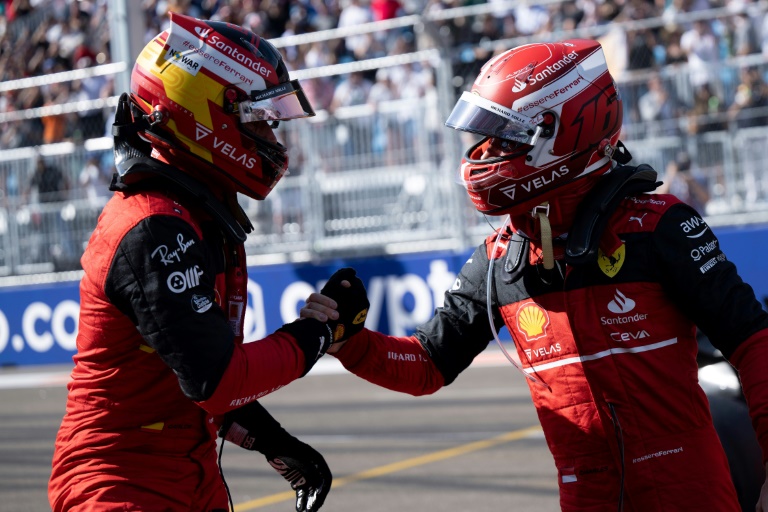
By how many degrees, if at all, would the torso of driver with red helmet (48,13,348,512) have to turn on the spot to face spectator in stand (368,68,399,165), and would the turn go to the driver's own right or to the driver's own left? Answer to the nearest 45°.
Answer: approximately 90° to the driver's own left

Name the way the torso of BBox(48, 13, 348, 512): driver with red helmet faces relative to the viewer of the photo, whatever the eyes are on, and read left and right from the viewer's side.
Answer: facing to the right of the viewer

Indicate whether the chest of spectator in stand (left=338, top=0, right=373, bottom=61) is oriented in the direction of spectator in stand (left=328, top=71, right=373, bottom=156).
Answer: yes

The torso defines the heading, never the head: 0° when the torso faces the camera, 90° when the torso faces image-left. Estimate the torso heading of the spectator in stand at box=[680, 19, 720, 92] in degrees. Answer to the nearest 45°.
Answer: approximately 0°

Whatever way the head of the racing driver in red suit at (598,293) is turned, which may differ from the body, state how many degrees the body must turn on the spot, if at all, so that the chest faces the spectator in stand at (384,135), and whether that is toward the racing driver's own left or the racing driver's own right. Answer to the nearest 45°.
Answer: approximately 135° to the racing driver's own right

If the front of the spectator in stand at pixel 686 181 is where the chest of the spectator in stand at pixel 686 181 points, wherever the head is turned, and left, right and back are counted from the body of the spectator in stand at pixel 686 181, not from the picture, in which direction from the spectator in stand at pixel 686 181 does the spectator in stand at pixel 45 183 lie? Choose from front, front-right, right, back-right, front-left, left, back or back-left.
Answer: right

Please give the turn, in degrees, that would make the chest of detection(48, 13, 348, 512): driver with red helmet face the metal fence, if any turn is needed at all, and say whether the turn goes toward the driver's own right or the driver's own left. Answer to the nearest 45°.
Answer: approximately 90° to the driver's own left

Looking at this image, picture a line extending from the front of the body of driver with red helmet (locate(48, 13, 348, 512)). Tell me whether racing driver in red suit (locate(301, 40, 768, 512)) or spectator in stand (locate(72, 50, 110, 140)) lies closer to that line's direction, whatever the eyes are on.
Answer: the racing driver in red suit

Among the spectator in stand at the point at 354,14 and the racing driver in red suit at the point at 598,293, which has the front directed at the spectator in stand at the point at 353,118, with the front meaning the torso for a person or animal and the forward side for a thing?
the spectator in stand at the point at 354,14

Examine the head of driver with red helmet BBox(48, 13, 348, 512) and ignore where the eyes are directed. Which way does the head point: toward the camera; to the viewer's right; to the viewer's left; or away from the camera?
to the viewer's right

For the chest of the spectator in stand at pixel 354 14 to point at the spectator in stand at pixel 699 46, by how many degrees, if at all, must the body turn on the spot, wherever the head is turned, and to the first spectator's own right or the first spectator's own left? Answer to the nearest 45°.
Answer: approximately 45° to the first spectator's own left

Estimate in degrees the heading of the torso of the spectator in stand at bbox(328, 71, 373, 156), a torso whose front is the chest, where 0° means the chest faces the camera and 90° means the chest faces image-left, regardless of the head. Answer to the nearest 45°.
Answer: approximately 0°

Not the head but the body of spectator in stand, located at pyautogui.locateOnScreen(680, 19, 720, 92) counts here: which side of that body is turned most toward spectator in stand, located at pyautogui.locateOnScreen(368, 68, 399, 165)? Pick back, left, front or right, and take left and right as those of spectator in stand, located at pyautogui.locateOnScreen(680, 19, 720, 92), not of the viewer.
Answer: right

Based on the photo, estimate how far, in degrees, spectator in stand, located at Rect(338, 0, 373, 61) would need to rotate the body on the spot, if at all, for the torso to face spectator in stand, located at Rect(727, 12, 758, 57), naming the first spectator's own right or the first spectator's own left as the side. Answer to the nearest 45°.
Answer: approximately 45° to the first spectator's own left
